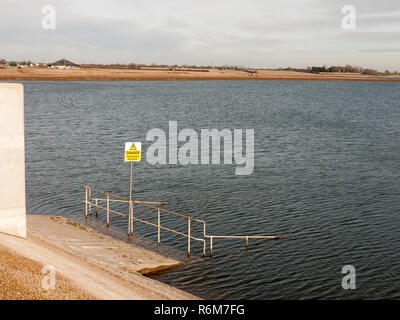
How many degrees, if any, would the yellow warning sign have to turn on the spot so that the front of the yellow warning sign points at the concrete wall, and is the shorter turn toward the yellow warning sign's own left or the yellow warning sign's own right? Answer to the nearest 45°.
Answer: approximately 45° to the yellow warning sign's own right

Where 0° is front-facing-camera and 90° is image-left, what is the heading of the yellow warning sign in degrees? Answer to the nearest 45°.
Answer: approximately 0°
